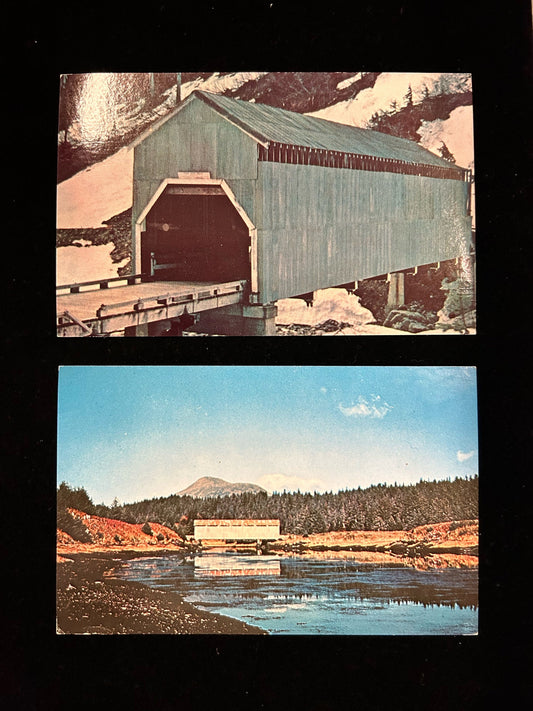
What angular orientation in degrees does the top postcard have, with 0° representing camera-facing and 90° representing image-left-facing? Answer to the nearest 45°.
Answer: approximately 0°

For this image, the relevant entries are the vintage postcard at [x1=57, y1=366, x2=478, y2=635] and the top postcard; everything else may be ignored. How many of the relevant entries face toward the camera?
2

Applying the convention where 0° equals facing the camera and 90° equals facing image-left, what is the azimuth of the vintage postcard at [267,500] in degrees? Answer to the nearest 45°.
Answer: approximately 0°
